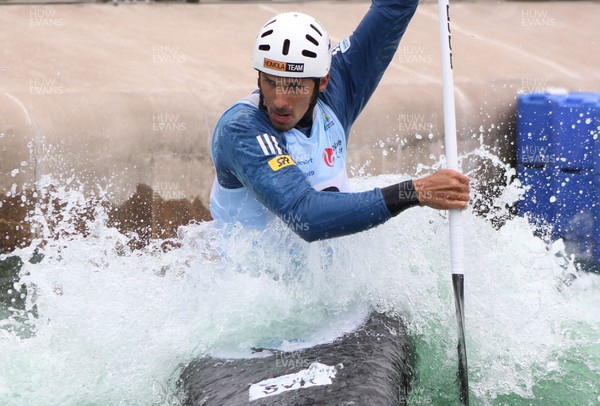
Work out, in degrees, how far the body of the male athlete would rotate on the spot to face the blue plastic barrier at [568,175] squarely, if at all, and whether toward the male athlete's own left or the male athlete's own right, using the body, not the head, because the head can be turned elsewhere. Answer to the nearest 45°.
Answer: approximately 90° to the male athlete's own left

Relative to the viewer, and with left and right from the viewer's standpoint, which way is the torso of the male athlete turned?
facing the viewer and to the right of the viewer

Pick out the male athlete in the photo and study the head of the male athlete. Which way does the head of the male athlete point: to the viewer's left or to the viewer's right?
to the viewer's left
